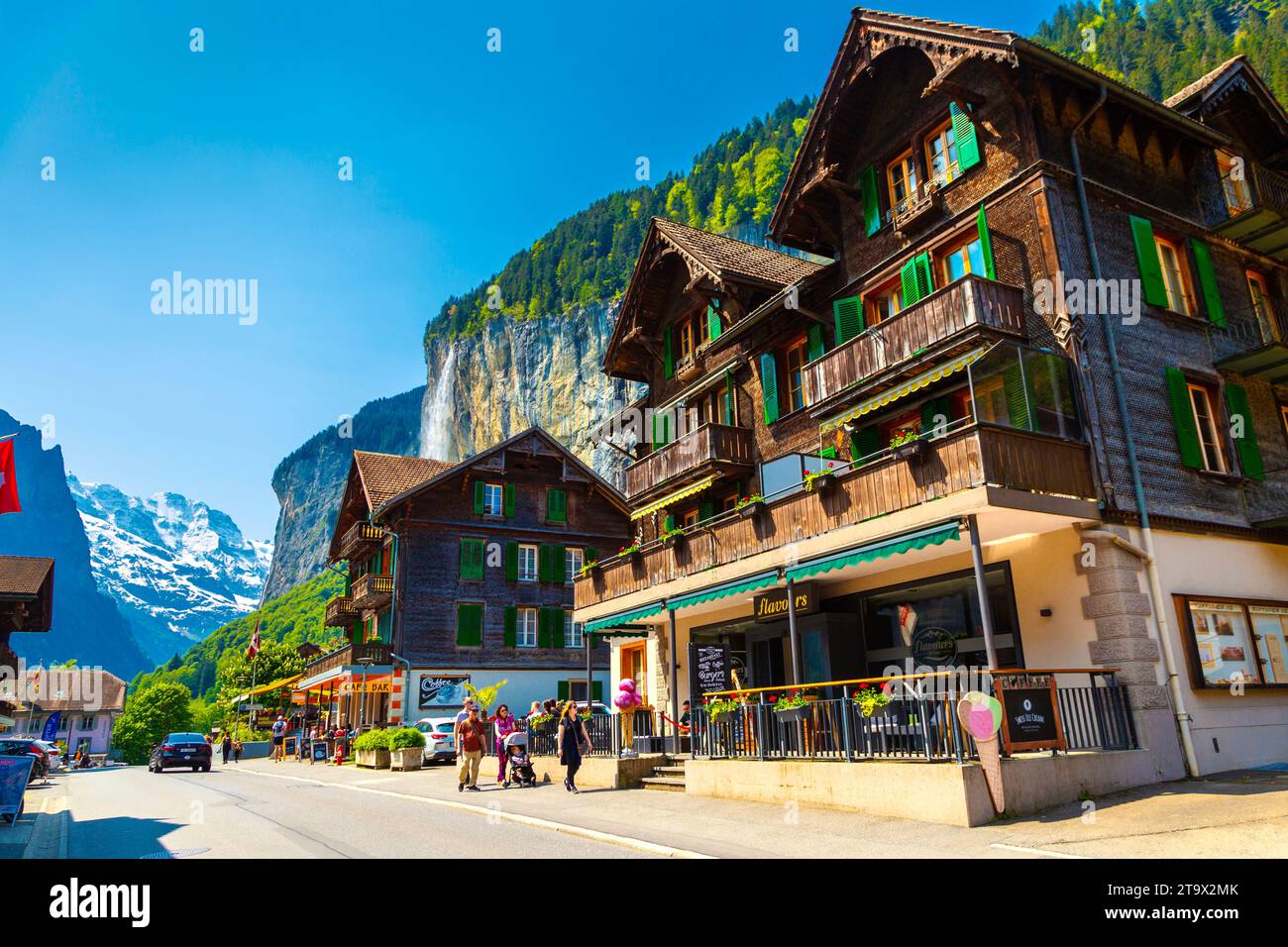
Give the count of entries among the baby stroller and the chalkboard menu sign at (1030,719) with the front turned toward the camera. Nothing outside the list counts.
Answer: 2

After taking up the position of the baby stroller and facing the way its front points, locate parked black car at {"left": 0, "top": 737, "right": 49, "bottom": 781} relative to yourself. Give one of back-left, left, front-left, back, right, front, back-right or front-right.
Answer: back-right

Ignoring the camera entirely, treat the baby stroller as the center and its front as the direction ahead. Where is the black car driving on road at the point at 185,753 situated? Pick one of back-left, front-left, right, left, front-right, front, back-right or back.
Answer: back-right

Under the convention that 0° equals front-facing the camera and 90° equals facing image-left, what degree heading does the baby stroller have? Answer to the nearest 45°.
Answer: approximately 0°

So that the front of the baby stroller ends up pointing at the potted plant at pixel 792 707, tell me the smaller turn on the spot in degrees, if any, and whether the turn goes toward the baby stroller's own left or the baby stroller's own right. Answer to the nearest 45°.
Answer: approximately 45° to the baby stroller's own left

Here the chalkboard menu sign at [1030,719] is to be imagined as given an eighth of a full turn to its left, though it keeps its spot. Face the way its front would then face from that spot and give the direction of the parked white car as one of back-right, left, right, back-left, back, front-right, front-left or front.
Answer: back

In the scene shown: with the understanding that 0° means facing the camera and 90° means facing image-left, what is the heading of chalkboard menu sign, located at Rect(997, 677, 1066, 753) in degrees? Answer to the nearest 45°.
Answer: approximately 0°

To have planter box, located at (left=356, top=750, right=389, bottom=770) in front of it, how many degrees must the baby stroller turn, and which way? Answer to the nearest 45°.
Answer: approximately 135° to its right

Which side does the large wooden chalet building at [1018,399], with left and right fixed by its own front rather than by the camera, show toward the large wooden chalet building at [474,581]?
right

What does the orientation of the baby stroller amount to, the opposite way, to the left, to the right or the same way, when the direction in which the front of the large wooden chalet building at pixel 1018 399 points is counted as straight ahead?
to the left

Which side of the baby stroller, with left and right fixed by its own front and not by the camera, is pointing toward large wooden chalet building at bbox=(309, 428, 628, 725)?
back
